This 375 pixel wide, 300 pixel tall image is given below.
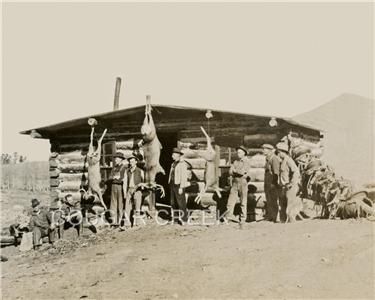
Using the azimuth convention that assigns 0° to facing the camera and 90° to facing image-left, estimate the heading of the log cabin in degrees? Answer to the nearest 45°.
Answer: approximately 0°

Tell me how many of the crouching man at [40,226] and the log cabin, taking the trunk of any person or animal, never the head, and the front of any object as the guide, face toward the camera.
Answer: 2

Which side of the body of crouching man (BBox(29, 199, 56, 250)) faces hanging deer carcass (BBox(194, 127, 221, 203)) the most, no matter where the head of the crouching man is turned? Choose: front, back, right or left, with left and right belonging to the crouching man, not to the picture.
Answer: left

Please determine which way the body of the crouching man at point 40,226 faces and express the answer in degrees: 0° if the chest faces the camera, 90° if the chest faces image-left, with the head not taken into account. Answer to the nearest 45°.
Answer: approximately 0°

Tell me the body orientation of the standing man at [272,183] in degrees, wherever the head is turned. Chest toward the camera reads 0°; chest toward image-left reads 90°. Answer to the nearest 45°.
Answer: approximately 45°

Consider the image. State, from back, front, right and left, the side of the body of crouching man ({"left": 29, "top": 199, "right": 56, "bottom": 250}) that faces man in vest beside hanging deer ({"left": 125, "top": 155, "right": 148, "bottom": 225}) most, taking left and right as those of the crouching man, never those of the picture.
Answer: left

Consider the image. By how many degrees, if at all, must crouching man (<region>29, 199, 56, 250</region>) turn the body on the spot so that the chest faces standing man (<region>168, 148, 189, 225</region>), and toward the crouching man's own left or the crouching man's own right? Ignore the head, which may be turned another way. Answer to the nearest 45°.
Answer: approximately 90° to the crouching man's own left

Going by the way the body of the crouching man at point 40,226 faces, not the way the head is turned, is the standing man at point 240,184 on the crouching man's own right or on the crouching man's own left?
on the crouching man's own left
